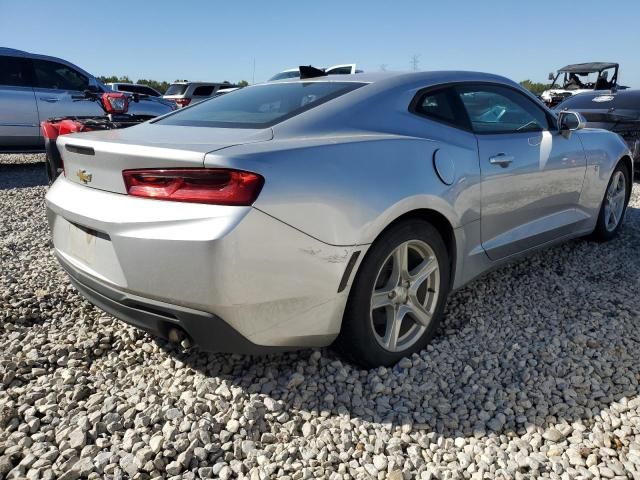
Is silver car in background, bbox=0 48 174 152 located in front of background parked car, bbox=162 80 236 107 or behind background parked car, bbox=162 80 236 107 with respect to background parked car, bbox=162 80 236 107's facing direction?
behind

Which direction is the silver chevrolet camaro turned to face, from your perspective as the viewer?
facing away from the viewer and to the right of the viewer

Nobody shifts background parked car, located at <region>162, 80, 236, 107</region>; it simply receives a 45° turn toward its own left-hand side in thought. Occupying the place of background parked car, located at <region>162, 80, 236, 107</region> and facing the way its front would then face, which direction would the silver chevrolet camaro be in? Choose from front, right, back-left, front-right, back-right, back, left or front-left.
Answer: back

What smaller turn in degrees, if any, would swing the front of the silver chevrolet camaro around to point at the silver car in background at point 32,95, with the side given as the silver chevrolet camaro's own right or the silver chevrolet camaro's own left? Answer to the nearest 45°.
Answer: approximately 90° to the silver chevrolet camaro's own left

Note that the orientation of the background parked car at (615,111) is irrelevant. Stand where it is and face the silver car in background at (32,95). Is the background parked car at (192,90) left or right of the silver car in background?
right

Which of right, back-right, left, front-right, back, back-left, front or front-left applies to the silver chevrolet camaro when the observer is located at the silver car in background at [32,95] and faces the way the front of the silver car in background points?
right

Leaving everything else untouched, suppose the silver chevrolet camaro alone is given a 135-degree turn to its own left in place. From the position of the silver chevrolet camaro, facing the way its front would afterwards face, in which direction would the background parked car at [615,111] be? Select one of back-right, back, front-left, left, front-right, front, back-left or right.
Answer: back-right

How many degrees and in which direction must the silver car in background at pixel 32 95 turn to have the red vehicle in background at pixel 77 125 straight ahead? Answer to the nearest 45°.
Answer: approximately 90° to its right

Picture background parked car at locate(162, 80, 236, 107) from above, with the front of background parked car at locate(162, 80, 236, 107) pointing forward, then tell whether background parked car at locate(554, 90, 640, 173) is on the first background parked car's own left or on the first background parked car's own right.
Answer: on the first background parked car's own right

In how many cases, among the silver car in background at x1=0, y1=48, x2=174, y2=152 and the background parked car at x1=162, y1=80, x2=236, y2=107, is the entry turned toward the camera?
0

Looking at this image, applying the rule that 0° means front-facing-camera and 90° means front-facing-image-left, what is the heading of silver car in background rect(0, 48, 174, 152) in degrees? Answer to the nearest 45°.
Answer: approximately 270°

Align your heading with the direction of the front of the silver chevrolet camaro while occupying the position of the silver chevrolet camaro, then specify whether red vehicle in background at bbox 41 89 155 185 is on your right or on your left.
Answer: on your left

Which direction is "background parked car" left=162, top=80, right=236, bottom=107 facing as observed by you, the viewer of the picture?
facing away from the viewer and to the right of the viewer
